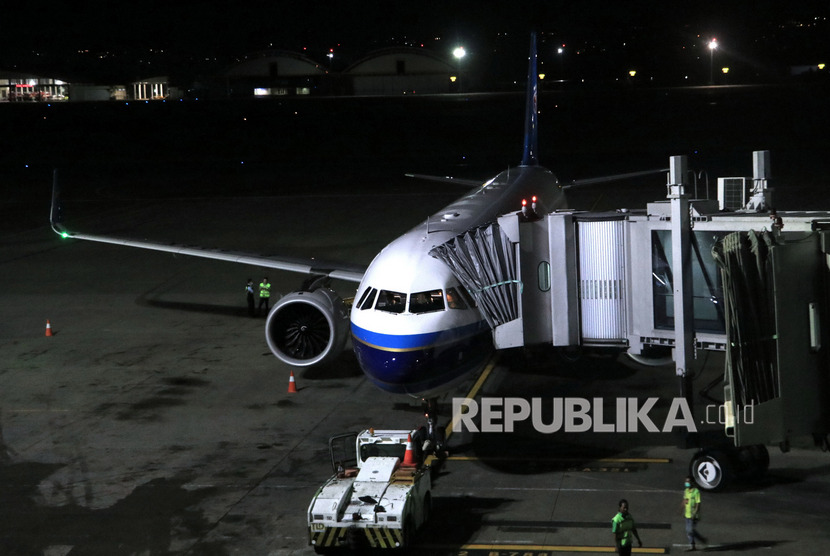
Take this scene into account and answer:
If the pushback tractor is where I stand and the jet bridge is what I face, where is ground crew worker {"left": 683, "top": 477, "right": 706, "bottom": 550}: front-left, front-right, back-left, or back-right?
front-right

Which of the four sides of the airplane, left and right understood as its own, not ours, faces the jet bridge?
left

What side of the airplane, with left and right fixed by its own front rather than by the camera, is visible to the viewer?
front

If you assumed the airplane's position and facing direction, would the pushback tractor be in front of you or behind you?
in front

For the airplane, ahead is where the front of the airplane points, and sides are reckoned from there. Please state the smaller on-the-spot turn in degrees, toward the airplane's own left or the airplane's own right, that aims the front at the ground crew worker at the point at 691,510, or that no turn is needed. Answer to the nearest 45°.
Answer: approximately 45° to the airplane's own left

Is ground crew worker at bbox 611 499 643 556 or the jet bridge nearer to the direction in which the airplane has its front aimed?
the ground crew worker

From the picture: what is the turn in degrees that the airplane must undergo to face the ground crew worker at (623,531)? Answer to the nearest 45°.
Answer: approximately 45° to its left
